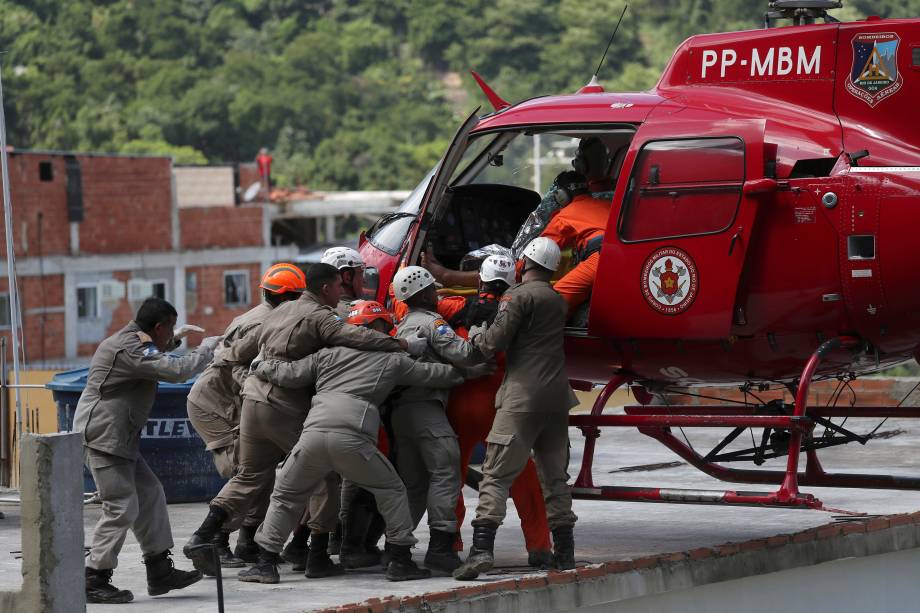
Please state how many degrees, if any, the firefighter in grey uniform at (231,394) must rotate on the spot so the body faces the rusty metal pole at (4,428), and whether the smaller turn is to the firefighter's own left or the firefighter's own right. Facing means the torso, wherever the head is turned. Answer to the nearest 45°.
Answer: approximately 135° to the firefighter's own left

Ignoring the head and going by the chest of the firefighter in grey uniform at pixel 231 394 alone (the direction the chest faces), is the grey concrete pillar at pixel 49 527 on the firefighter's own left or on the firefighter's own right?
on the firefighter's own right

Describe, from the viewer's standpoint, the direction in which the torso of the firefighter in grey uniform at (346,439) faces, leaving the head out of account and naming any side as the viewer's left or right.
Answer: facing away from the viewer

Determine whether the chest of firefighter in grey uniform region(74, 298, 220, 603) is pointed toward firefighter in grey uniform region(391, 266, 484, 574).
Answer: yes

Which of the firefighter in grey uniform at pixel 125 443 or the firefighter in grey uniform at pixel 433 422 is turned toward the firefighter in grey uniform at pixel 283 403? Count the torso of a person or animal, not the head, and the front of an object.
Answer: the firefighter in grey uniform at pixel 125 443

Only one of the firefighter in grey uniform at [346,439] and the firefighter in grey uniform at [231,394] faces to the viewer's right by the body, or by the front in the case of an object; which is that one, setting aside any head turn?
the firefighter in grey uniform at [231,394]

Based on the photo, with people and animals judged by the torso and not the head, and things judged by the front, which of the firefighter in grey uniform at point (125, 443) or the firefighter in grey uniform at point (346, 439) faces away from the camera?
the firefighter in grey uniform at point (346, 439)

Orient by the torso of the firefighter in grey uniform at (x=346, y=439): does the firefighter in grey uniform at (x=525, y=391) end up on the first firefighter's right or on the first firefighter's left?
on the first firefighter's right

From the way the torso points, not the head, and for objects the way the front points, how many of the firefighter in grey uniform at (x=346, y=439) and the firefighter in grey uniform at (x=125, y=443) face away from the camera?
1

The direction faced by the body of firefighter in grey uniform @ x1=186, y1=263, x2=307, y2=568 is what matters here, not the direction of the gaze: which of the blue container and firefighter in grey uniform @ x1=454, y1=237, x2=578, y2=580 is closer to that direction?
the firefighter in grey uniform

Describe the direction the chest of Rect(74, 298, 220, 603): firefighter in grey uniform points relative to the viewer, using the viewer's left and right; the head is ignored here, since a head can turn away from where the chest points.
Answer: facing to the right of the viewer
